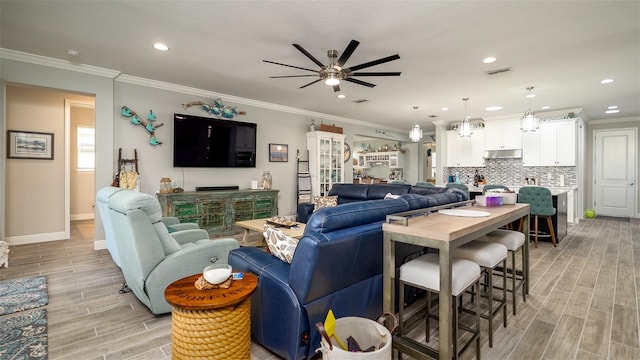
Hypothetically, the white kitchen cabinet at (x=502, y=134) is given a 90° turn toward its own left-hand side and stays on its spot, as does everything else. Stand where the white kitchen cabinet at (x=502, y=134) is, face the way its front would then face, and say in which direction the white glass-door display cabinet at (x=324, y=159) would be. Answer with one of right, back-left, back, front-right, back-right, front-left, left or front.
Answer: back-right

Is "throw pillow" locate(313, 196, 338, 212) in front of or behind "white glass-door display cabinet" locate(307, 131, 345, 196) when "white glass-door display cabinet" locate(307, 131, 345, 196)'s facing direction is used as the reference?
in front

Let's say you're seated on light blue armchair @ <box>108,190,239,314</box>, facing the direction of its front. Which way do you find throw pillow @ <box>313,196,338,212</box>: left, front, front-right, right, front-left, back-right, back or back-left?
front

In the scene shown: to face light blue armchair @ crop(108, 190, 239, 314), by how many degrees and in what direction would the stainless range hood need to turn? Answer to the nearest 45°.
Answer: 0° — it already faces it

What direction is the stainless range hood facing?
toward the camera

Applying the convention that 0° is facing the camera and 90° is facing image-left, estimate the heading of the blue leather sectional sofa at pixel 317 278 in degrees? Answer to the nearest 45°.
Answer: approximately 135°

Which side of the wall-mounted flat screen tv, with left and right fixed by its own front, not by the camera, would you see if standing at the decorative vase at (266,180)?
left

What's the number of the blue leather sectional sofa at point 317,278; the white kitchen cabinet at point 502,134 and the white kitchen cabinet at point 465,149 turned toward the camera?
2

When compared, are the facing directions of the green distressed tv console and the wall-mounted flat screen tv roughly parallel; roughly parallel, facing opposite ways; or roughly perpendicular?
roughly parallel

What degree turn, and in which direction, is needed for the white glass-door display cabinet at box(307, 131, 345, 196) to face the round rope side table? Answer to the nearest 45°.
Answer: approximately 45° to its right

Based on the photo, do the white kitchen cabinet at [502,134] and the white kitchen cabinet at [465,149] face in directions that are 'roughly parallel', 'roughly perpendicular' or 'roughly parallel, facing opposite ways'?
roughly parallel

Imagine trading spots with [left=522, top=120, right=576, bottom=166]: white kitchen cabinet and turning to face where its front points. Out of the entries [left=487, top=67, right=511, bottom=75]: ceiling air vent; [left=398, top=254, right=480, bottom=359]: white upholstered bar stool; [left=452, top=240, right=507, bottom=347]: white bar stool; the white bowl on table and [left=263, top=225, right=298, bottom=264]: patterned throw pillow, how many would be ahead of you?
5

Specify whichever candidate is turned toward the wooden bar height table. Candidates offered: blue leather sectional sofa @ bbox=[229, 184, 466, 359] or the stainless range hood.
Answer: the stainless range hood

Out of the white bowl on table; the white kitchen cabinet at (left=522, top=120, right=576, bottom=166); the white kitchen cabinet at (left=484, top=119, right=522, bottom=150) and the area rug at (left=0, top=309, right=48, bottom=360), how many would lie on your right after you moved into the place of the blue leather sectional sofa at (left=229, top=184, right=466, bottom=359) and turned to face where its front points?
2

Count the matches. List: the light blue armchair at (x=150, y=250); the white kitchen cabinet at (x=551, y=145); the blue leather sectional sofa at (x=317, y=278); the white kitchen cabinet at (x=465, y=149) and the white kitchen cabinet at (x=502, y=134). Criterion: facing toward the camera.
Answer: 3

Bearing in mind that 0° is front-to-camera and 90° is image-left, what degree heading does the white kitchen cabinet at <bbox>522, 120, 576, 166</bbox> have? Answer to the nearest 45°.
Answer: approximately 0°

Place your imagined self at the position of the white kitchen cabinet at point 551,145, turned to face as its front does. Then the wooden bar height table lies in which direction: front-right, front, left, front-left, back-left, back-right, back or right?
front

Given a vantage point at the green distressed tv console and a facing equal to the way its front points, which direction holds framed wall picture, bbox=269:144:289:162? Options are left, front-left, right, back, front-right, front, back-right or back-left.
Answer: left

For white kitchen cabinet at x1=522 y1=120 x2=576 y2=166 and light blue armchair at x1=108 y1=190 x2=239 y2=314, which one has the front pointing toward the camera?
the white kitchen cabinet

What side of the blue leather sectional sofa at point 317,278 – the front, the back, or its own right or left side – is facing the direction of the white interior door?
right

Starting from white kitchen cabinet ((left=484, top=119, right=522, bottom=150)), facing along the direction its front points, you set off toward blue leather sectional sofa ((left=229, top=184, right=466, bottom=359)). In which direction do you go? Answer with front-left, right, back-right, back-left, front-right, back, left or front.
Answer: front

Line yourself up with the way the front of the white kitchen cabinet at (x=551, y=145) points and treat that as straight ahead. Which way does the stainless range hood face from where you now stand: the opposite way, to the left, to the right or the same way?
the same way

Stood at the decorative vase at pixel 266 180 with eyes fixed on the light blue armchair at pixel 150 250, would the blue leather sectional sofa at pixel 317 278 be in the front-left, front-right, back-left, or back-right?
front-left
